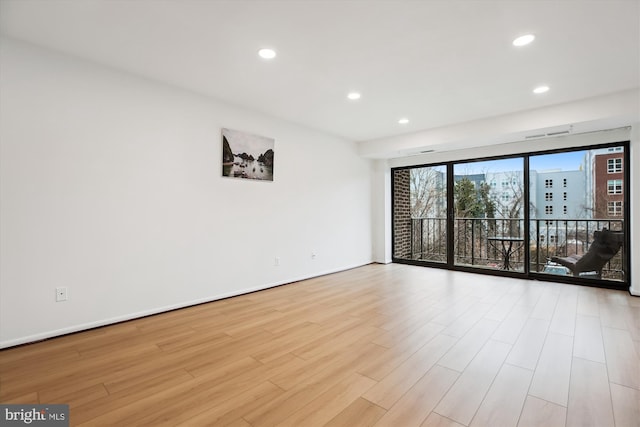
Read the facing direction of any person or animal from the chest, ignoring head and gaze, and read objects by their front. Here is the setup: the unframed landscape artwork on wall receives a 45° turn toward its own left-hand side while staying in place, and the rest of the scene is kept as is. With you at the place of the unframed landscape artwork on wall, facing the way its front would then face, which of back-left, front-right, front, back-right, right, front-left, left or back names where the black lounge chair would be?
front

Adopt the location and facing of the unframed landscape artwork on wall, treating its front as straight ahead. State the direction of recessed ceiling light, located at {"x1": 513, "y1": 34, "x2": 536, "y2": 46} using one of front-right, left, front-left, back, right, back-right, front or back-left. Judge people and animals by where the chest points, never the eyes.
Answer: front

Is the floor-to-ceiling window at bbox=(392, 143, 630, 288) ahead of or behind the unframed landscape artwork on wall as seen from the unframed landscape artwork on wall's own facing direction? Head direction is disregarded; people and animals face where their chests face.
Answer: ahead

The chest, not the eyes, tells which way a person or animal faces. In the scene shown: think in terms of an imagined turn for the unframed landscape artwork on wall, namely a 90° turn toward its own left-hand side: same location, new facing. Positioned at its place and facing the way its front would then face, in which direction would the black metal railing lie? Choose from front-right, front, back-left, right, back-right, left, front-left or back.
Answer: front-right

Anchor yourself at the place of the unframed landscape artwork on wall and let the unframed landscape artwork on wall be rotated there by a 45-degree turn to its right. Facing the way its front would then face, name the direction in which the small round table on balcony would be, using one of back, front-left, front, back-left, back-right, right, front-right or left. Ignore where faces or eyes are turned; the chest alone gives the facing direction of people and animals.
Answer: left

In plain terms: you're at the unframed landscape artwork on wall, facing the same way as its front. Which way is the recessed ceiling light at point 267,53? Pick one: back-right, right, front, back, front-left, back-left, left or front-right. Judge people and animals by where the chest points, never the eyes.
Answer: front-right

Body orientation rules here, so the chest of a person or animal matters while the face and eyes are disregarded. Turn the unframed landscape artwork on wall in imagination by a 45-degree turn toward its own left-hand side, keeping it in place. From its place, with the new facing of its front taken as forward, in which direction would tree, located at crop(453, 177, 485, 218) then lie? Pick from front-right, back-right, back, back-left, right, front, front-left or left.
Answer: front

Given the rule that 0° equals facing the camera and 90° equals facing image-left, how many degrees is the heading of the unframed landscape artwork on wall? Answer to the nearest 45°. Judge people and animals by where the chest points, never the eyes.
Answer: approximately 315°
